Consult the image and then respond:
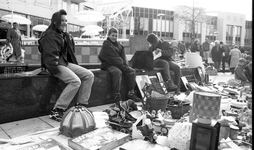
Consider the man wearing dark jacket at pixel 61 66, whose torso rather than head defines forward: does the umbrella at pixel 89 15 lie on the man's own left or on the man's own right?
on the man's own left

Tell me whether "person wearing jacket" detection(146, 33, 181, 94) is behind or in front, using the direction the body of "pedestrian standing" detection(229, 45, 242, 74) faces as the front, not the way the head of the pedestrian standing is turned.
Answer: behind

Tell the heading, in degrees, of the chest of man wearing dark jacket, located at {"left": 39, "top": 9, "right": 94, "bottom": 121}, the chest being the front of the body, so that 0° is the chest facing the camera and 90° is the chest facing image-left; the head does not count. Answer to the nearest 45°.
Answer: approximately 315°

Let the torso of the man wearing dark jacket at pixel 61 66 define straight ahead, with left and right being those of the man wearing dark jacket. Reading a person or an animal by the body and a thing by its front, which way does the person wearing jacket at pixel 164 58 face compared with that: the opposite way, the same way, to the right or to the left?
to the right

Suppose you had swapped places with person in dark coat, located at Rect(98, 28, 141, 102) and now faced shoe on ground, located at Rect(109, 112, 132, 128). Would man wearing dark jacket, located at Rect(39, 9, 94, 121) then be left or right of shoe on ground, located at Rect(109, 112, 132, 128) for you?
right

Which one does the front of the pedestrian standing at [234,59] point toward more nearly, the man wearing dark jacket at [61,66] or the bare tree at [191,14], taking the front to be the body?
the bare tree

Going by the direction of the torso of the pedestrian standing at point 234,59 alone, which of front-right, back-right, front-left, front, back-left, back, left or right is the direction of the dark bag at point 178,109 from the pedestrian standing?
back
